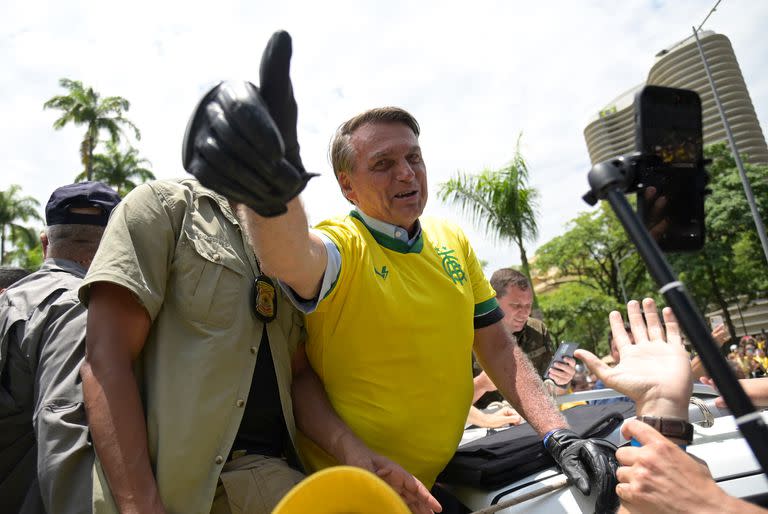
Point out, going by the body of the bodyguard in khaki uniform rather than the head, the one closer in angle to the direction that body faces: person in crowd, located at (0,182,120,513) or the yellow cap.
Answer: the yellow cap

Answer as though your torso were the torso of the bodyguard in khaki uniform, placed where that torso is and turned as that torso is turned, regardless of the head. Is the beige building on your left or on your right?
on your left

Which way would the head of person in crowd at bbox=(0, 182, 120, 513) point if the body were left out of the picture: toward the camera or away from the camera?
away from the camera
